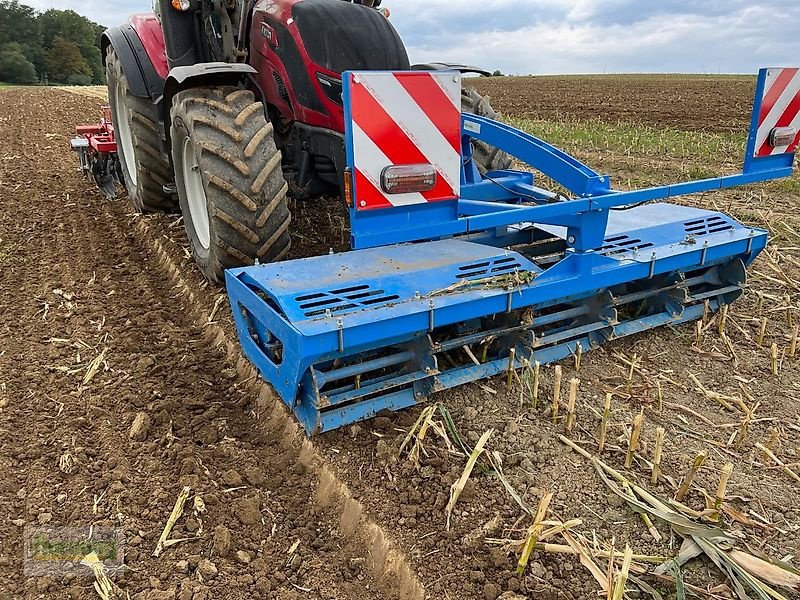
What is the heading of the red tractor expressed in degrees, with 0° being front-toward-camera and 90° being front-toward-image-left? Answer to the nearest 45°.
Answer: approximately 315°
